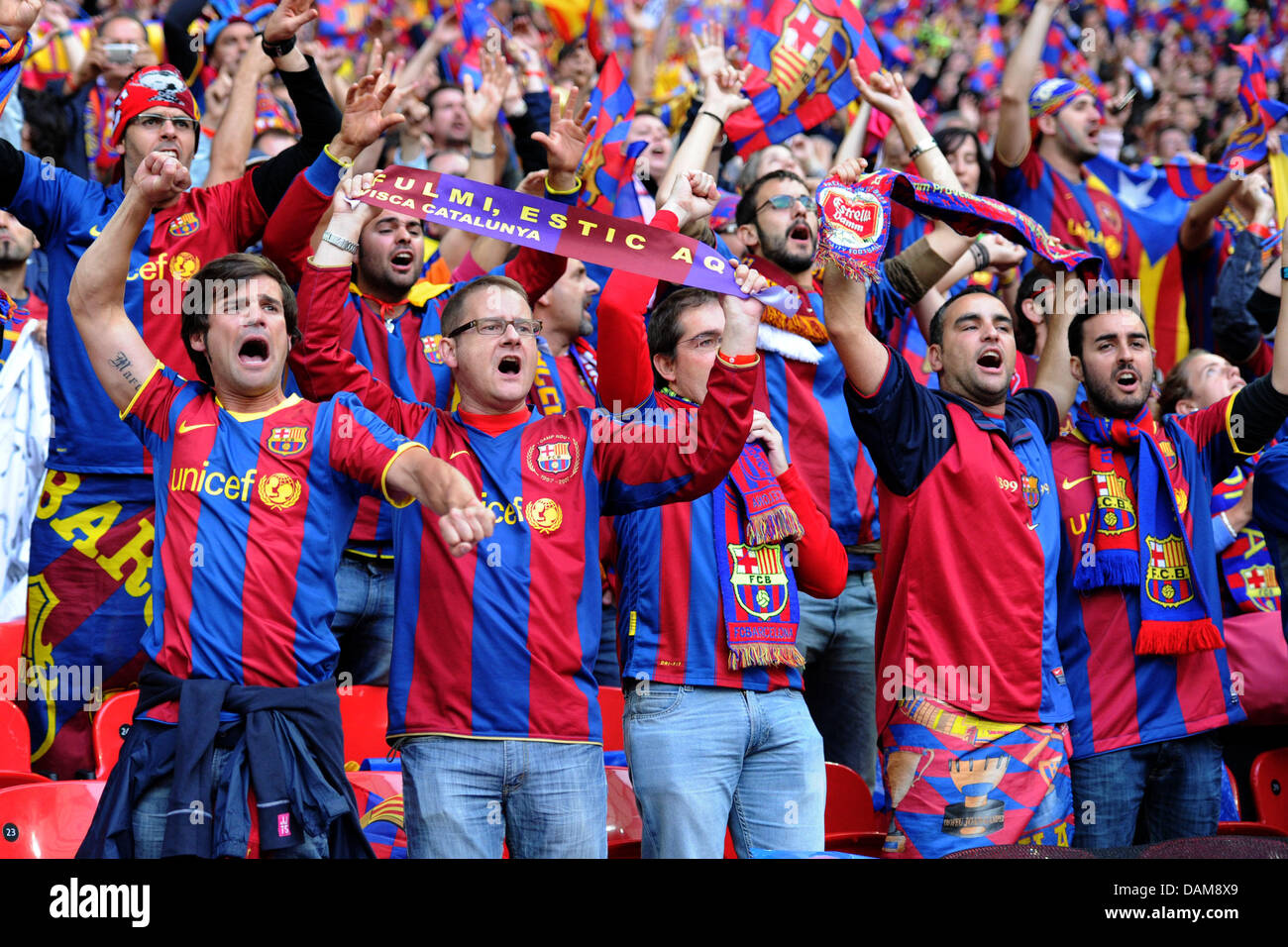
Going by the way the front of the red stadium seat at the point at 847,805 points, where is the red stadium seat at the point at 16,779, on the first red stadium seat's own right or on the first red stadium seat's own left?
on the first red stadium seat's own right

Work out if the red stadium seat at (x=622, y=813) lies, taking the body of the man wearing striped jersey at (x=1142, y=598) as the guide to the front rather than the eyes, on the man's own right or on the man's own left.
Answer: on the man's own right

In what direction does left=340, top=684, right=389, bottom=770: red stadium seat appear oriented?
toward the camera

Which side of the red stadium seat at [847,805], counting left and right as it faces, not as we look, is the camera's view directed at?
front

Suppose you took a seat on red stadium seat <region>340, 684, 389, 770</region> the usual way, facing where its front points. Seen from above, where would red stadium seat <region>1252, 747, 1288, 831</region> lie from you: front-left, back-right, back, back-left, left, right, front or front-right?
left

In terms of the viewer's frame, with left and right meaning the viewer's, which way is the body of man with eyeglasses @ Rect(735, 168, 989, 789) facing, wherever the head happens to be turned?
facing the viewer and to the right of the viewer

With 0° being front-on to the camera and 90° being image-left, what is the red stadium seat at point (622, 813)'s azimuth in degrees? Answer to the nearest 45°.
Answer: approximately 0°

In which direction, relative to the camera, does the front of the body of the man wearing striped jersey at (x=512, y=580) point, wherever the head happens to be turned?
toward the camera

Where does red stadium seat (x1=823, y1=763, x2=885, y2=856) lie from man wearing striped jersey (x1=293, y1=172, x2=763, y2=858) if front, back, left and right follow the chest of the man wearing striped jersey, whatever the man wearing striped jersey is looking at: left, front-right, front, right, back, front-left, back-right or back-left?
back-left

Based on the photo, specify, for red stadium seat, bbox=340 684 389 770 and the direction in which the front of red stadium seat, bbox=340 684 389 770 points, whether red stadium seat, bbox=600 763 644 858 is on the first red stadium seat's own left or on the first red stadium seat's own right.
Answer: on the first red stadium seat's own left

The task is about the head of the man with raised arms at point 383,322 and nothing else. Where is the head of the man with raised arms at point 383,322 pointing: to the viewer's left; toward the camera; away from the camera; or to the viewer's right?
toward the camera

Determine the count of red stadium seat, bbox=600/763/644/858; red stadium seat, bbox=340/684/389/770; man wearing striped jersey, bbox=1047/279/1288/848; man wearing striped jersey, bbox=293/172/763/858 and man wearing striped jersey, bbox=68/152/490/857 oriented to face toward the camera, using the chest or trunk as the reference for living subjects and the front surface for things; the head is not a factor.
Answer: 5

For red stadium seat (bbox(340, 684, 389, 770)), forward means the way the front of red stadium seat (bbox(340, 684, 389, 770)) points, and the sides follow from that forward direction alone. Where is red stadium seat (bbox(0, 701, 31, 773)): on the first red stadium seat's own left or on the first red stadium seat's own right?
on the first red stadium seat's own right

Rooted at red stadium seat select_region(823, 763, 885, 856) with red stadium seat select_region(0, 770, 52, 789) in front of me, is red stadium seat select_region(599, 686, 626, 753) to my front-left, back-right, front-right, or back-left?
front-right

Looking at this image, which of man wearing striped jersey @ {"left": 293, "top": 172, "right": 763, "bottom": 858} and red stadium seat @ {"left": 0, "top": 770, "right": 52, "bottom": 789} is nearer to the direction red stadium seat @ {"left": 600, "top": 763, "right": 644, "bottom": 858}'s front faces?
the man wearing striped jersey
